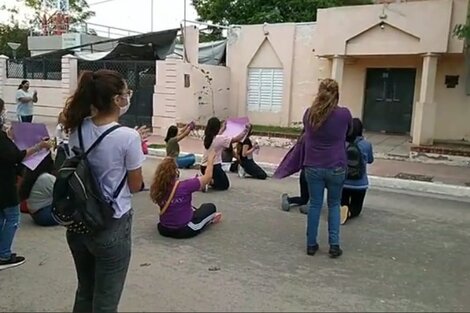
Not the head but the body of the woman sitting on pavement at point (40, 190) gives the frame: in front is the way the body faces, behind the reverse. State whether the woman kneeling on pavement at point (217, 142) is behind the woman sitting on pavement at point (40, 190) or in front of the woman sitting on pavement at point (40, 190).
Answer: in front

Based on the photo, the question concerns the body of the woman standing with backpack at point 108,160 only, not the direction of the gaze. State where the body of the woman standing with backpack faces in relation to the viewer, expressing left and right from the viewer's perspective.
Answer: facing away from the viewer and to the right of the viewer

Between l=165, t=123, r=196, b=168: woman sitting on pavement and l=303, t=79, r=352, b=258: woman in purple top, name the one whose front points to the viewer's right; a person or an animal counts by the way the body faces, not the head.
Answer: the woman sitting on pavement

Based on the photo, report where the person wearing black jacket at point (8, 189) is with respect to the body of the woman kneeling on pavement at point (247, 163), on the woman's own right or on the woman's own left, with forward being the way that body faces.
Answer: on the woman's own right

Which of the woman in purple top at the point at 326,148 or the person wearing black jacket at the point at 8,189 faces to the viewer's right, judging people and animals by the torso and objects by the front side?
the person wearing black jacket

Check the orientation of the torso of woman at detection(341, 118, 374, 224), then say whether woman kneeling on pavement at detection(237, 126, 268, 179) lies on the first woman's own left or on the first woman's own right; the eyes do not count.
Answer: on the first woman's own left

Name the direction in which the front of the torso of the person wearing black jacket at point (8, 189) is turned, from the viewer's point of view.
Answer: to the viewer's right

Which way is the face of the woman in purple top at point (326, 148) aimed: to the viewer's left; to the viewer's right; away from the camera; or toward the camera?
away from the camera

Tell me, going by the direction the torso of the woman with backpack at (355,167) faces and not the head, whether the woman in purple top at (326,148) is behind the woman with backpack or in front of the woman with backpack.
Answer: behind

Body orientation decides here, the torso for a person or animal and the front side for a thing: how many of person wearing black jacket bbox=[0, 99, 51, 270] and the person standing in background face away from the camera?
0

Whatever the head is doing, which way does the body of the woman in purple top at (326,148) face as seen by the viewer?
away from the camera

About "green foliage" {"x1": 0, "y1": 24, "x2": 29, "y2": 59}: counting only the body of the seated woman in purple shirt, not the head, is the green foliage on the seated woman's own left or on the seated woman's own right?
on the seated woman's own left

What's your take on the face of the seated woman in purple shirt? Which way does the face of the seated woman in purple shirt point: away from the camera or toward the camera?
away from the camera

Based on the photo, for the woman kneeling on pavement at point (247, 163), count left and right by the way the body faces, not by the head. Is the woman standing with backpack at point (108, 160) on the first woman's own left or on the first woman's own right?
on the first woman's own right
